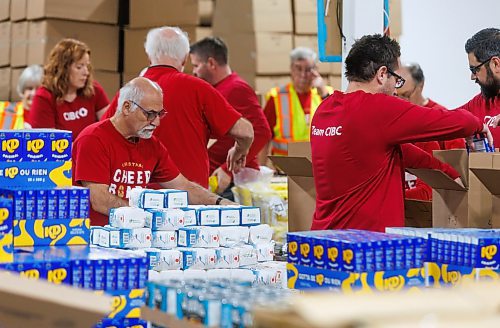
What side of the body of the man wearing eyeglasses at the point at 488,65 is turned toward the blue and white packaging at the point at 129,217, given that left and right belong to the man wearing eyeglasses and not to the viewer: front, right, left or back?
front

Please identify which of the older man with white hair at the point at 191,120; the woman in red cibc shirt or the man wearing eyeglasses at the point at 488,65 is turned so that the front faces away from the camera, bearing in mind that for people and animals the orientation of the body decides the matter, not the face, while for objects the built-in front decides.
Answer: the older man with white hair

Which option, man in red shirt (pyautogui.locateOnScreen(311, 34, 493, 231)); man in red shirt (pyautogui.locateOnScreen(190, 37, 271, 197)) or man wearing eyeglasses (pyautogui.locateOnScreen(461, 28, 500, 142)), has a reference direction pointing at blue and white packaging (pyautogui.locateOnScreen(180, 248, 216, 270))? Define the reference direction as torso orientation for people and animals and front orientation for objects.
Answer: the man wearing eyeglasses

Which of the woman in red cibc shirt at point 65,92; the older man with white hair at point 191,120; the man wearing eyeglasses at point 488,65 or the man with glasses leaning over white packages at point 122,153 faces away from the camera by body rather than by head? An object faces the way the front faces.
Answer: the older man with white hair

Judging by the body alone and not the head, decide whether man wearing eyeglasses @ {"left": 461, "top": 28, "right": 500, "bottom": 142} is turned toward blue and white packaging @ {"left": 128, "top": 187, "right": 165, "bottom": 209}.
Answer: yes

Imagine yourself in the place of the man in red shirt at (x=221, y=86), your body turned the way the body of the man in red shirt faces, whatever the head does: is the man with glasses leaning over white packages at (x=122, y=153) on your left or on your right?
on your left

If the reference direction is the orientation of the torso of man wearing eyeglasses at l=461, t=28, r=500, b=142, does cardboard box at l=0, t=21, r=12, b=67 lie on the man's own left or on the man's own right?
on the man's own right

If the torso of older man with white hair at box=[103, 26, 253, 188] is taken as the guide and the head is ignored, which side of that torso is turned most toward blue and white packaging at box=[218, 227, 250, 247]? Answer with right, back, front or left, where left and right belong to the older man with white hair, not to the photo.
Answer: back

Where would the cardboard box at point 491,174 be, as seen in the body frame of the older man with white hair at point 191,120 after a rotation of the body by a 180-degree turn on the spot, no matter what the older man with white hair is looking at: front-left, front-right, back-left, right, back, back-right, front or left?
front-left

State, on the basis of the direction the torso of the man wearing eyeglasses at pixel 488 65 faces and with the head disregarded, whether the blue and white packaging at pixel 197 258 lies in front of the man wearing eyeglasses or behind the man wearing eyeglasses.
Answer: in front

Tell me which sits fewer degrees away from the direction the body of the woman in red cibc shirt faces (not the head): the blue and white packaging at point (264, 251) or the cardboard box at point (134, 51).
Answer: the blue and white packaging

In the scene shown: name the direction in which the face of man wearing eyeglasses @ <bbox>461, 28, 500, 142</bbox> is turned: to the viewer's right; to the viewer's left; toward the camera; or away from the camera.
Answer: to the viewer's left

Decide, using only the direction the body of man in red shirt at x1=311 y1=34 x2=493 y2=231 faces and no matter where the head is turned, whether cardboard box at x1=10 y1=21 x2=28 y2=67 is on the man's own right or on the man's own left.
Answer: on the man's own left

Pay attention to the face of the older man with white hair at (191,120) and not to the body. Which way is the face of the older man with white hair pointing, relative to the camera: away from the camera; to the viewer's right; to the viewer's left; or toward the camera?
away from the camera

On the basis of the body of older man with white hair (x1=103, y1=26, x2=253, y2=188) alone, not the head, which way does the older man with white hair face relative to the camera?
away from the camera
